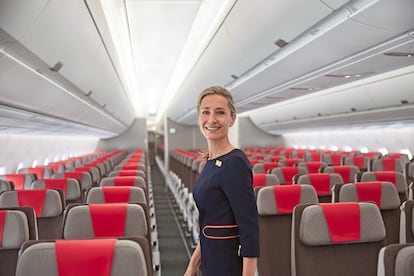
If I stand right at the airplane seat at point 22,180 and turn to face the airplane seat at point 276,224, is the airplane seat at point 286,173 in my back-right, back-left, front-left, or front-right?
front-left

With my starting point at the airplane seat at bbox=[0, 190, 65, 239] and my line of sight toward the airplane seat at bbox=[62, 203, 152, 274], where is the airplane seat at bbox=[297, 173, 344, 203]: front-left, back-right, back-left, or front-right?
front-left

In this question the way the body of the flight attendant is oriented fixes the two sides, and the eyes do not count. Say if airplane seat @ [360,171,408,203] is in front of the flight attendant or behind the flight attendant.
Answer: behind

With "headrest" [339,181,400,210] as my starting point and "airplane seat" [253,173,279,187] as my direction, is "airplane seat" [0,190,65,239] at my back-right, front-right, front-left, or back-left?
front-left

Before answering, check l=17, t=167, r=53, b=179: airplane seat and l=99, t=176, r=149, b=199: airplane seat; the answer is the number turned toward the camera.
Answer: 2

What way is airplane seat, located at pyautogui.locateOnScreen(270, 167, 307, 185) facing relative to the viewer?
toward the camera

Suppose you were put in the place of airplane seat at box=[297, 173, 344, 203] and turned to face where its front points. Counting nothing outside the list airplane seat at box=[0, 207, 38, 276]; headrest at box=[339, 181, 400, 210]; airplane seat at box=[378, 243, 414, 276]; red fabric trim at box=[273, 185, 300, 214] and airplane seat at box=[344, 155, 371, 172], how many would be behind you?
1

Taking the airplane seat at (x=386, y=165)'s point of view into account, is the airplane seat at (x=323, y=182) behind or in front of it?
in front

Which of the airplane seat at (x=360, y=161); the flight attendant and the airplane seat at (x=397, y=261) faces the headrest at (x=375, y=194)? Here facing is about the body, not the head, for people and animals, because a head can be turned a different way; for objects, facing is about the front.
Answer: the airplane seat at (x=360, y=161)

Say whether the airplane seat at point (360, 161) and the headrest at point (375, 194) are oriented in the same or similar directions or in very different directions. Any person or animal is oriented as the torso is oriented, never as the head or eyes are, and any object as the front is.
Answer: same or similar directions

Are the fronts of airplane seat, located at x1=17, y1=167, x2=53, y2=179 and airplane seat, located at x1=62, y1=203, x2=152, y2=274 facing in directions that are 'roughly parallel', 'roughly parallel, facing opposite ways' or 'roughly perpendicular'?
roughly parallel
